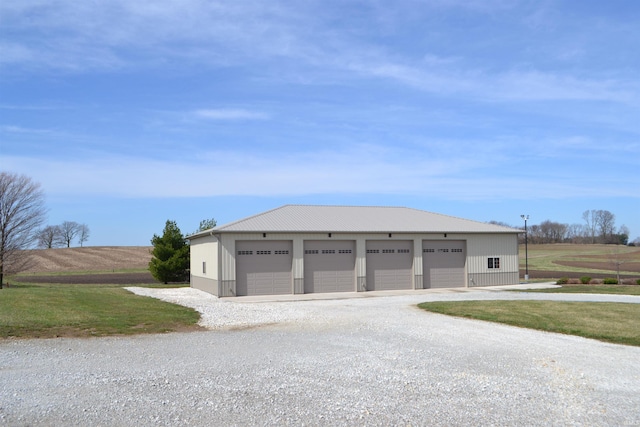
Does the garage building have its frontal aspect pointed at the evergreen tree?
no

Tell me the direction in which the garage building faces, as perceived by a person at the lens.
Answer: facing the viewer
